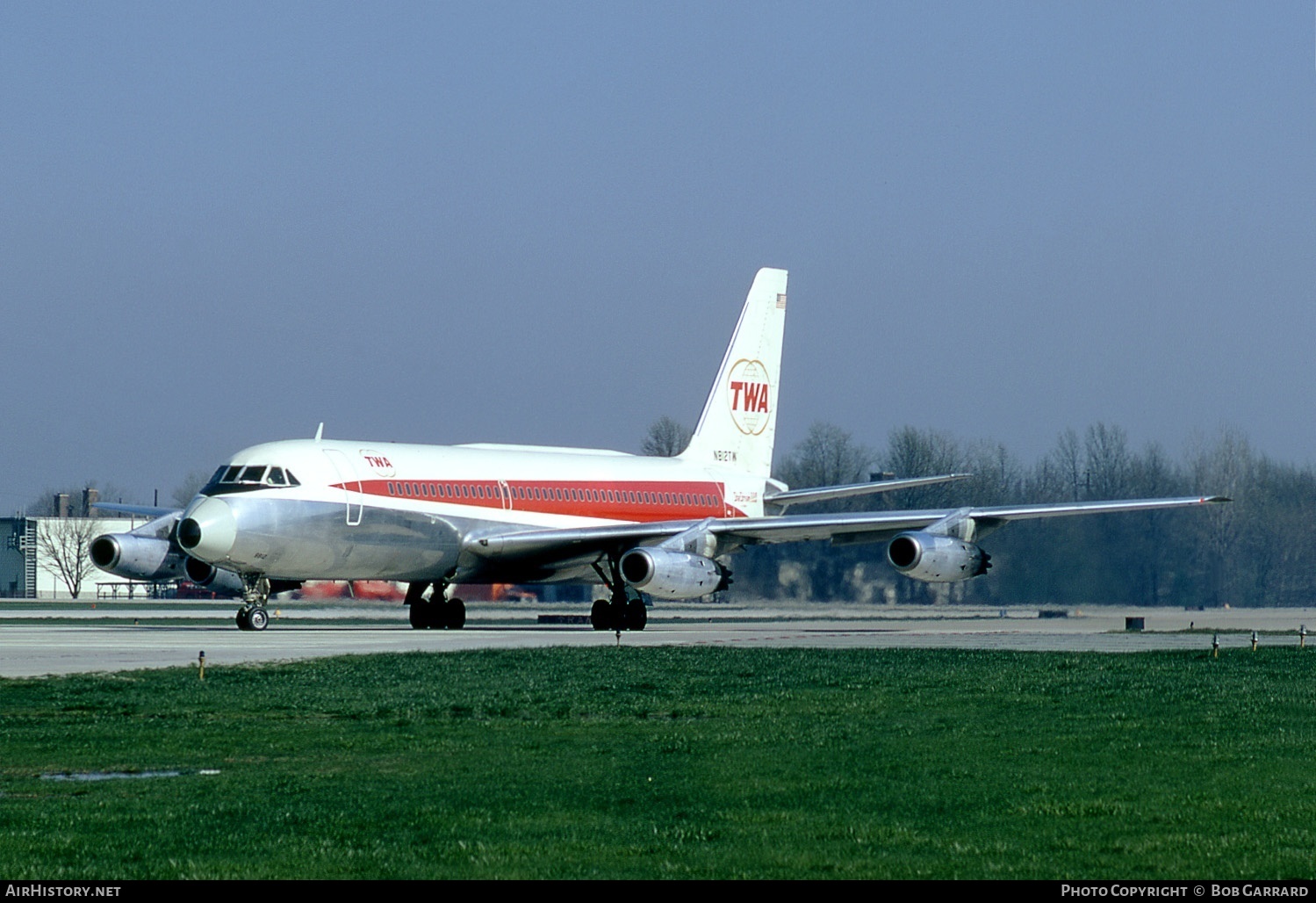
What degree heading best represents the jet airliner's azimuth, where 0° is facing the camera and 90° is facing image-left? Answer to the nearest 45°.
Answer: approximately 45°
